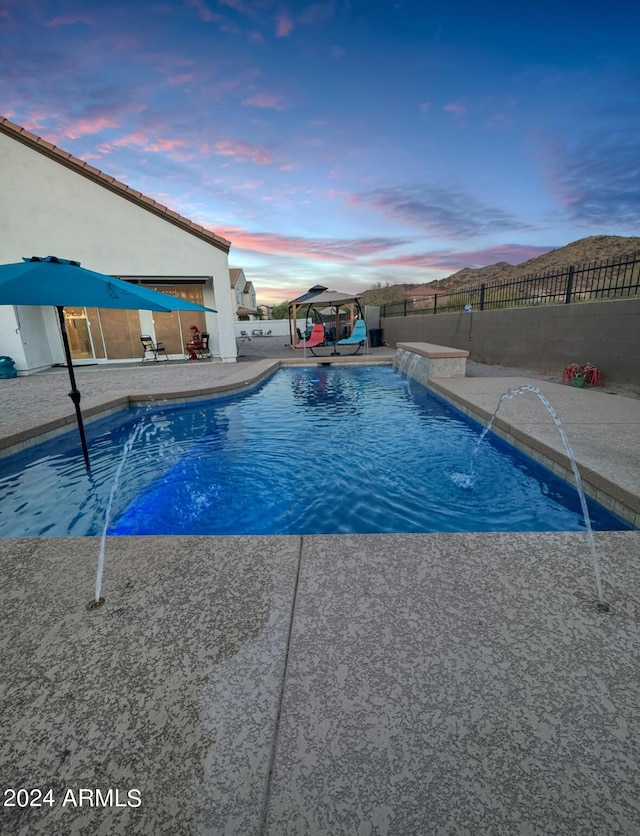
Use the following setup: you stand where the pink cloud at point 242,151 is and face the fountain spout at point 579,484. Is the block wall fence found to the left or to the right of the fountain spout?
left

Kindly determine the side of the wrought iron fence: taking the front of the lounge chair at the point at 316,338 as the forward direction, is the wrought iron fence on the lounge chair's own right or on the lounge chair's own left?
on the lounge chair's own left

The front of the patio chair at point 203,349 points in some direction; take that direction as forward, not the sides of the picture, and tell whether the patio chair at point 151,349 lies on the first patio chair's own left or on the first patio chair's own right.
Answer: on the first patio chair's own right

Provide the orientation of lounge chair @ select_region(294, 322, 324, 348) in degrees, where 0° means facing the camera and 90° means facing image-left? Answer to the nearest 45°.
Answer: approximately 45°

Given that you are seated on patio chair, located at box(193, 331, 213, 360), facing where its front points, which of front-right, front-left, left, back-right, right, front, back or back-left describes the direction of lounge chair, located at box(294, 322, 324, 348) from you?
back-left

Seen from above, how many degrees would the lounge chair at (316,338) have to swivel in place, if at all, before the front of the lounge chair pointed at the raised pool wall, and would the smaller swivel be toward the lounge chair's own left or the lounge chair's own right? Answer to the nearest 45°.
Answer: approximately 45° to the lounge chair's own left

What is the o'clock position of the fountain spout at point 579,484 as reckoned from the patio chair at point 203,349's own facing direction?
The fountain spout is roughly at 10 o'clock from the patio chair.

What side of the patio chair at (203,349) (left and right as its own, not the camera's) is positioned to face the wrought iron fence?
left

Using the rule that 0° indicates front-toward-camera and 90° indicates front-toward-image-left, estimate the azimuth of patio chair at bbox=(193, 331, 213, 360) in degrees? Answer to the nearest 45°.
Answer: approximately 45°
